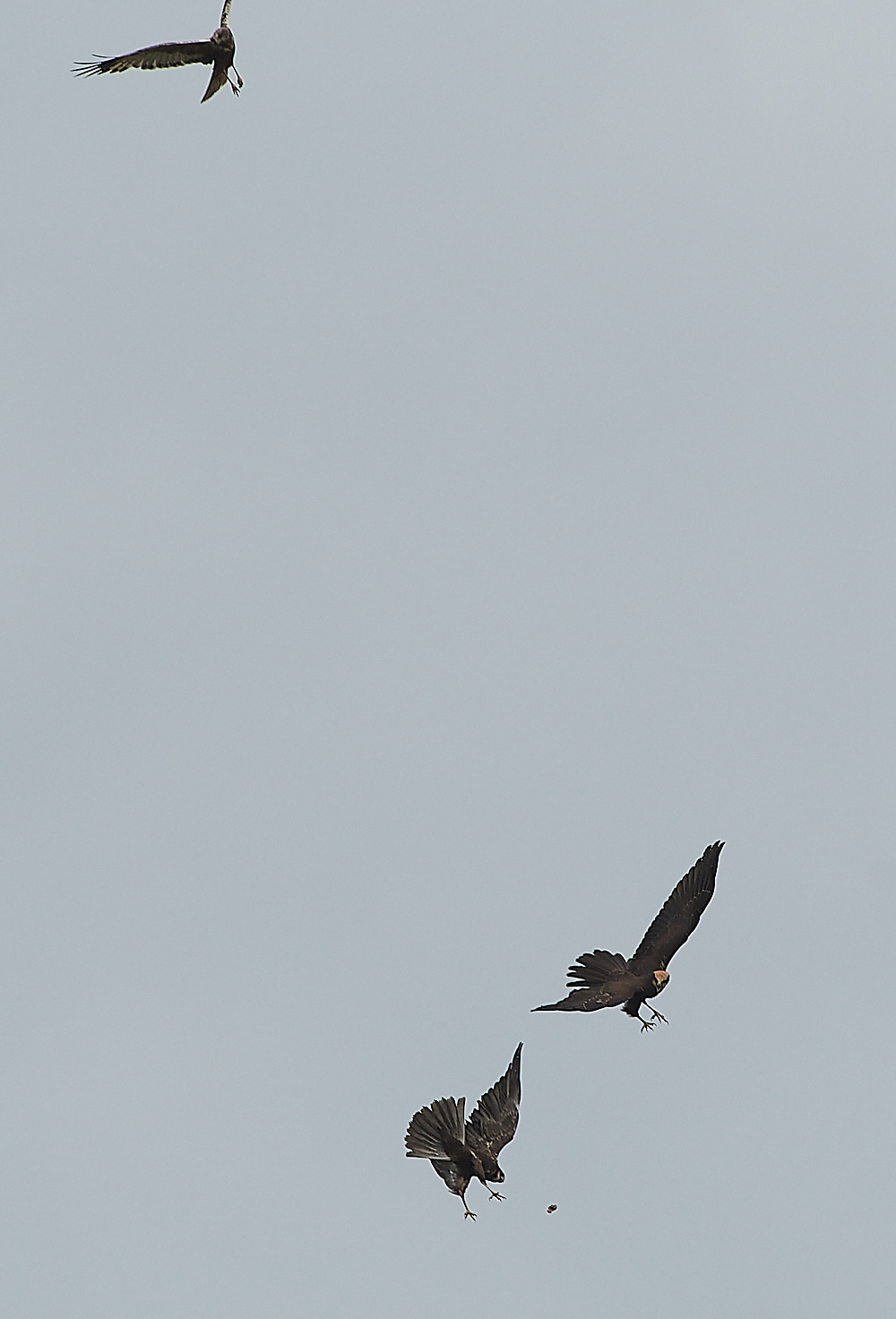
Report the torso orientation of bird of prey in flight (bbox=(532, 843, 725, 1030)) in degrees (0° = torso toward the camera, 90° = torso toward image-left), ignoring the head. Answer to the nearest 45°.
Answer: approximately 315°

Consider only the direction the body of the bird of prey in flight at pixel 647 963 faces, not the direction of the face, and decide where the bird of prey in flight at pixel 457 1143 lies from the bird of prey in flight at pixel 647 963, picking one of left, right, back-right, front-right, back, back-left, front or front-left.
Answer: back-right
